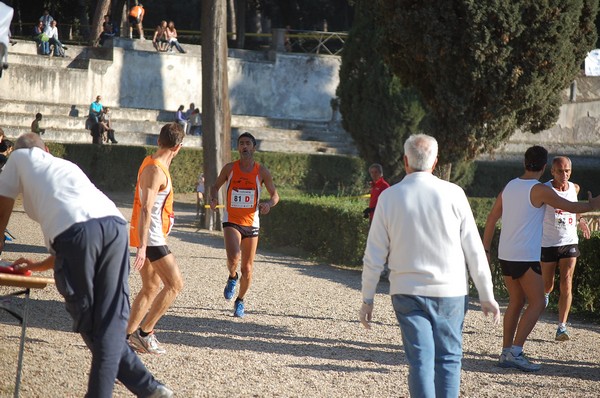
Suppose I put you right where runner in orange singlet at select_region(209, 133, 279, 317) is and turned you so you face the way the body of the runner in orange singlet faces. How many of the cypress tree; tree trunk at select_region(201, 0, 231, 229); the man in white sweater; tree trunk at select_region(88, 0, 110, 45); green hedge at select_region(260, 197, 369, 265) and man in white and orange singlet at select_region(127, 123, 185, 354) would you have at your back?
4

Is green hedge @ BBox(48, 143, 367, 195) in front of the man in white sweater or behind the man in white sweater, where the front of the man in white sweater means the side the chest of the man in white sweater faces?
in front

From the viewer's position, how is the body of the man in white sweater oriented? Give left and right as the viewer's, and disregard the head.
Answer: facing away from the viewer

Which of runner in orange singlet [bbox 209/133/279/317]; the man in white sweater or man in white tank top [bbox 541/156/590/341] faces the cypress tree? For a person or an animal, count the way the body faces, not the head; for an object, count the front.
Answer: the man in white sweater

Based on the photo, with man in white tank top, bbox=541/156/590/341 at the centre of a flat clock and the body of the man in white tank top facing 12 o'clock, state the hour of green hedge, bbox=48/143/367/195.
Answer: The green hedge is roughly at 5 o'clock from the man in white tank top.

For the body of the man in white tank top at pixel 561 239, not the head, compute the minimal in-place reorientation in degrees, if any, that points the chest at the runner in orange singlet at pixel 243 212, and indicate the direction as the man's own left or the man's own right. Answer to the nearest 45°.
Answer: approximately 90° to the man's own right

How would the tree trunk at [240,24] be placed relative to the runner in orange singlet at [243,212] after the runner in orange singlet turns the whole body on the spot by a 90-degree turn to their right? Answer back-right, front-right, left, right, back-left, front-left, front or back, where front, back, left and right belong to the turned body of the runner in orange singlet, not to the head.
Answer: right

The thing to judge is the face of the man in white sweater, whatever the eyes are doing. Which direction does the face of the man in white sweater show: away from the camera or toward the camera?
away from the camera

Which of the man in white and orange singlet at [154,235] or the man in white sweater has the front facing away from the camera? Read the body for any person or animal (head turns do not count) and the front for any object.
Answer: the man in white sweater

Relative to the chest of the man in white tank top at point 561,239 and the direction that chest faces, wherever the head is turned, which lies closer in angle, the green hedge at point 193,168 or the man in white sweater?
the man in white sweater

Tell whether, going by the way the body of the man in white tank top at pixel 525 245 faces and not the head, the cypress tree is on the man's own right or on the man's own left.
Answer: on the man's own left

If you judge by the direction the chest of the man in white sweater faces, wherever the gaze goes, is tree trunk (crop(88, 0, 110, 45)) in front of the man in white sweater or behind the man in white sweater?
in front

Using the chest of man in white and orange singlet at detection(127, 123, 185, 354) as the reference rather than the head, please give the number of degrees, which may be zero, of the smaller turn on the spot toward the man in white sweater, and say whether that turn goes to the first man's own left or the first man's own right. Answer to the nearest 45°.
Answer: approximately 45° to the first man's own right

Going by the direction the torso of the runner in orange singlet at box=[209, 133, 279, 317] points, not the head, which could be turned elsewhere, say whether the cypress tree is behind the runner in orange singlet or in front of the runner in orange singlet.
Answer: behind
